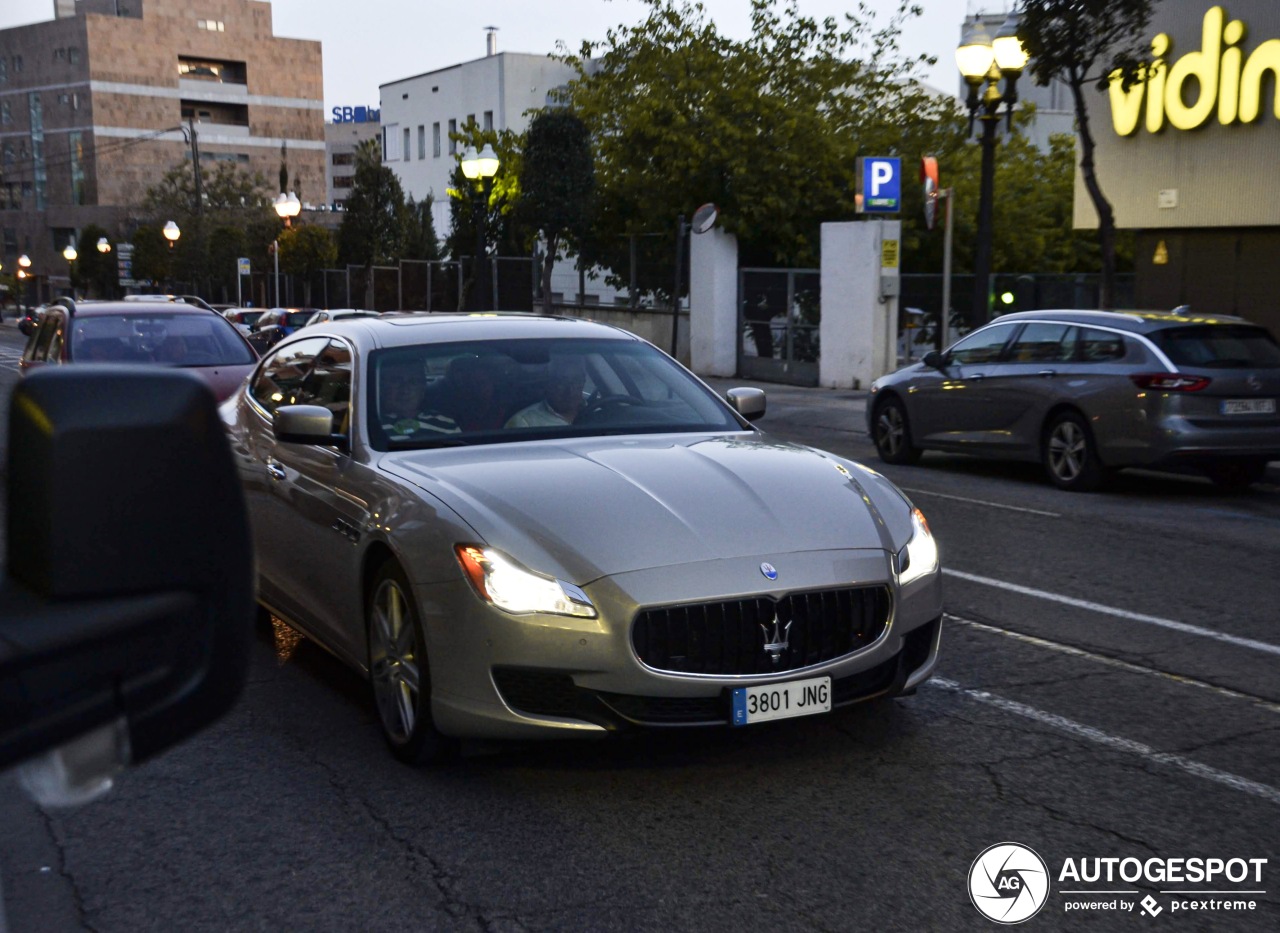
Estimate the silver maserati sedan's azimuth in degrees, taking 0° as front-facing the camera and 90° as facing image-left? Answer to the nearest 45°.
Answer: approximately 315°

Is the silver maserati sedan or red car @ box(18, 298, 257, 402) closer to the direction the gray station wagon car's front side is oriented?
the red car

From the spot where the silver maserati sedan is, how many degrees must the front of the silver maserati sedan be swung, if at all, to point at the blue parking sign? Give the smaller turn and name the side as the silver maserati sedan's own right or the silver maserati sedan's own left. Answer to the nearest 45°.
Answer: approximately 135° to the silver maserati sedan's own left

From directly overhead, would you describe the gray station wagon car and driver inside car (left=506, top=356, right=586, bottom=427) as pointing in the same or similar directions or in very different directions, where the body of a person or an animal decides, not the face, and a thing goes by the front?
very different directions

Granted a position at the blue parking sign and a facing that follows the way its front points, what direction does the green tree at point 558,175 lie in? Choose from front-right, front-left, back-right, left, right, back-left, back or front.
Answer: back-right

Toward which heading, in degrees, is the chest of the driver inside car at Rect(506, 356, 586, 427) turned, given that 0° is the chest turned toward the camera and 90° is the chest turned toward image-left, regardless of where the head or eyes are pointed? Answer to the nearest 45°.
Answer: approximately 315°

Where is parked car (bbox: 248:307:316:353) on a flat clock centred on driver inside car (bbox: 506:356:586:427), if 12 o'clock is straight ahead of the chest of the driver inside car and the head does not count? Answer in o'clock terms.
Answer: The parked car is roughly at 7 o'clock from the driver inside car.

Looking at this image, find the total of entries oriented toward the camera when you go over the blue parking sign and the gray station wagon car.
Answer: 1

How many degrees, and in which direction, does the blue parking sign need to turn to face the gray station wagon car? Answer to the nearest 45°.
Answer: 0° — it already faces it

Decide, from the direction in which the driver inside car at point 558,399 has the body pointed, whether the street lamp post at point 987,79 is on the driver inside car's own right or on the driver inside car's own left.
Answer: on the driver inside car's own left

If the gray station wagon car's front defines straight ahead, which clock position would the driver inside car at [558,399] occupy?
The driver inside car is roughly at 8 o'clock from the gray station wagon car.
